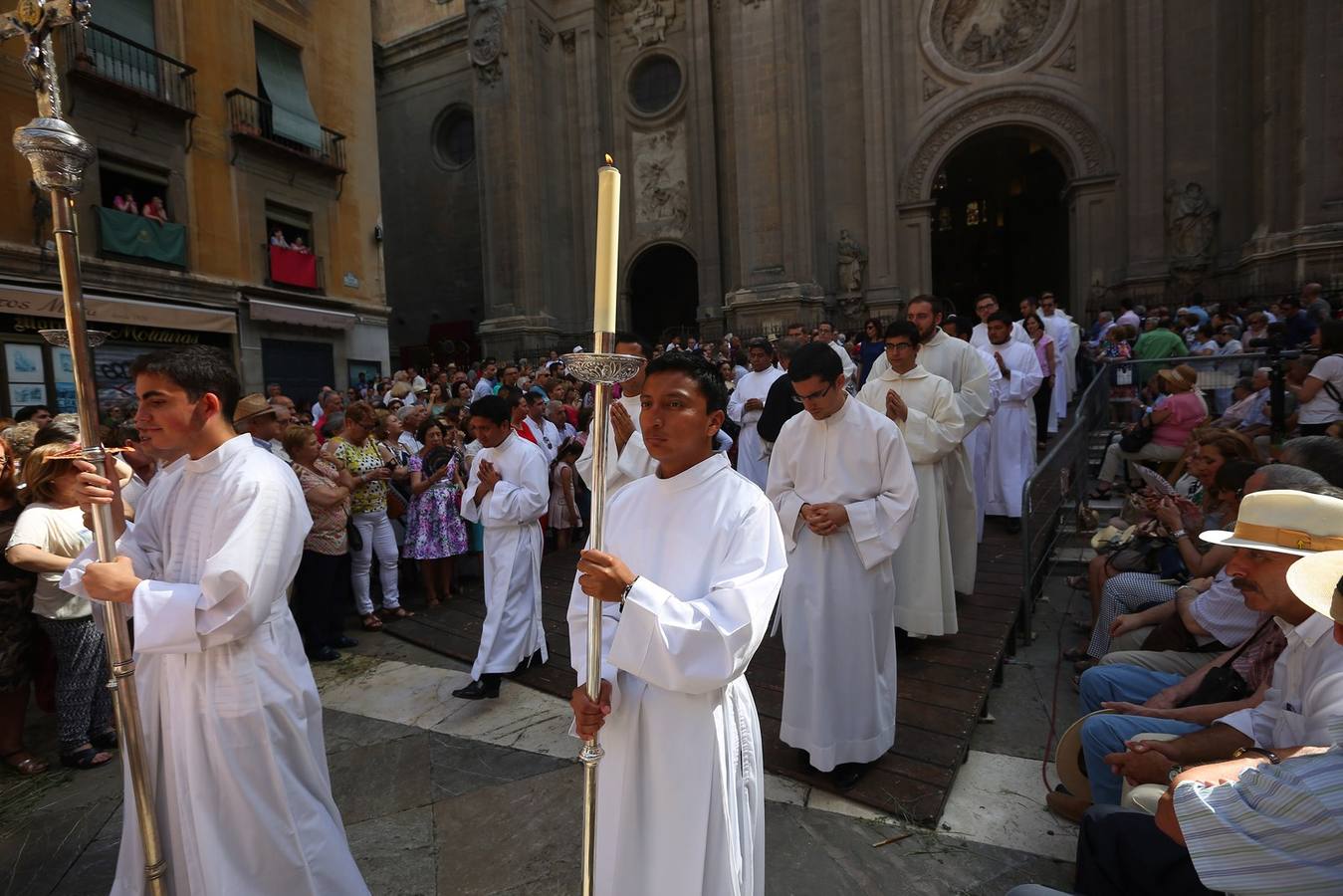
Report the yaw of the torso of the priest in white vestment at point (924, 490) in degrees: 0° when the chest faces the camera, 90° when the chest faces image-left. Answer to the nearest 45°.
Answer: approximately 45°

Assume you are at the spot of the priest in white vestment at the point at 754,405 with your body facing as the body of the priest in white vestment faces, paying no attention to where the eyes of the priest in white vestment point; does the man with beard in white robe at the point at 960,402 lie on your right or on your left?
on your left

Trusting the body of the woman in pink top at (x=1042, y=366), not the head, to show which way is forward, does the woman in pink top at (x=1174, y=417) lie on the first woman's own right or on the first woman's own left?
on the first woman's own left

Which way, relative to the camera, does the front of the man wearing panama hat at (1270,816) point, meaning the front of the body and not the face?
to the viewer's left

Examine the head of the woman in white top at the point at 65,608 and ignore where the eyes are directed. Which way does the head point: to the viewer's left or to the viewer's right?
to the viewer's right

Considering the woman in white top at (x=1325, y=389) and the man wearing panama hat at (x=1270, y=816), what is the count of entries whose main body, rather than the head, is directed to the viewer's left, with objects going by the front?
2

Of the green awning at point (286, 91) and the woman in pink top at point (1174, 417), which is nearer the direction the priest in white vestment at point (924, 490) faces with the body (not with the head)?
the green awning
